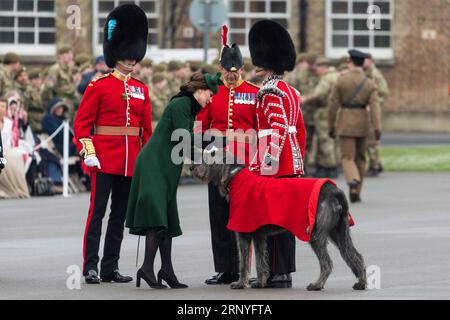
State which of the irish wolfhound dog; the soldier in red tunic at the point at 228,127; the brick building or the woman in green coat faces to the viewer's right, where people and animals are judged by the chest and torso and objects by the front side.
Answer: the woman in green coat

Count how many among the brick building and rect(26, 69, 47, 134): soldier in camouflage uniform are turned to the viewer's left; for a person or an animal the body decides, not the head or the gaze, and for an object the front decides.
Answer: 0

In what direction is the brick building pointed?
toward the camera

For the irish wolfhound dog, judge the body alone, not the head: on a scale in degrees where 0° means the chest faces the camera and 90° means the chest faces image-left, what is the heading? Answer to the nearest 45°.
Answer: approximately 90°

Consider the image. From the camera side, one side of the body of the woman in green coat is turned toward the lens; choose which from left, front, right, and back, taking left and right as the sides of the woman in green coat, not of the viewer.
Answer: right

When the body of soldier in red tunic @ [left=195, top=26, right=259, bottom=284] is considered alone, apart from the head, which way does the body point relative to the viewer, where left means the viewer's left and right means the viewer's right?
facing the viewer

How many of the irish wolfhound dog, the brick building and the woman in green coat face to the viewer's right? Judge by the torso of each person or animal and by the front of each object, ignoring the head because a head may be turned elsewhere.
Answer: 1

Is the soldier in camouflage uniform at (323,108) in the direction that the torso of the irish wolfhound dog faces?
no

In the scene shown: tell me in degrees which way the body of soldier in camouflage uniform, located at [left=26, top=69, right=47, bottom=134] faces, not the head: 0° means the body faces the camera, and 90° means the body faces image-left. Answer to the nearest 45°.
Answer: approximately 315°

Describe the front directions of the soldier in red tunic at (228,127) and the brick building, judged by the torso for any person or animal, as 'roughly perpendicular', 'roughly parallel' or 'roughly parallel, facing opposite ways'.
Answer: roughly parallel

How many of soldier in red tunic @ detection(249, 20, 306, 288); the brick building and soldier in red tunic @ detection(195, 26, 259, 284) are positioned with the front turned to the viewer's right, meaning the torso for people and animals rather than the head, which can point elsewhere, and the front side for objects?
0

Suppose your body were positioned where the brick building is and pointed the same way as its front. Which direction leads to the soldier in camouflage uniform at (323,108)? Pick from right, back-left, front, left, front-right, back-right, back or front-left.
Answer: front

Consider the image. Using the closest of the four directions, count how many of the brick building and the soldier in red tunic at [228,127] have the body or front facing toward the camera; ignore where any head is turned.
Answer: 2

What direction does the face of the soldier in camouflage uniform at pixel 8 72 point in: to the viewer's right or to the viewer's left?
to the viewer's right

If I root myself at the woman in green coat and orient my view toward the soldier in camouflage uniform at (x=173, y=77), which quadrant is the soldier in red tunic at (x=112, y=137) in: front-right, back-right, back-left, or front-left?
front-left

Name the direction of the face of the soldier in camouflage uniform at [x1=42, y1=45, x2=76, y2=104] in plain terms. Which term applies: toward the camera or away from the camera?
toward the camera

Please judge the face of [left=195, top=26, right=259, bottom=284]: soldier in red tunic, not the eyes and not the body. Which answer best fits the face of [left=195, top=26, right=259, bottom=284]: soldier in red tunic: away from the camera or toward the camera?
toward the camera
